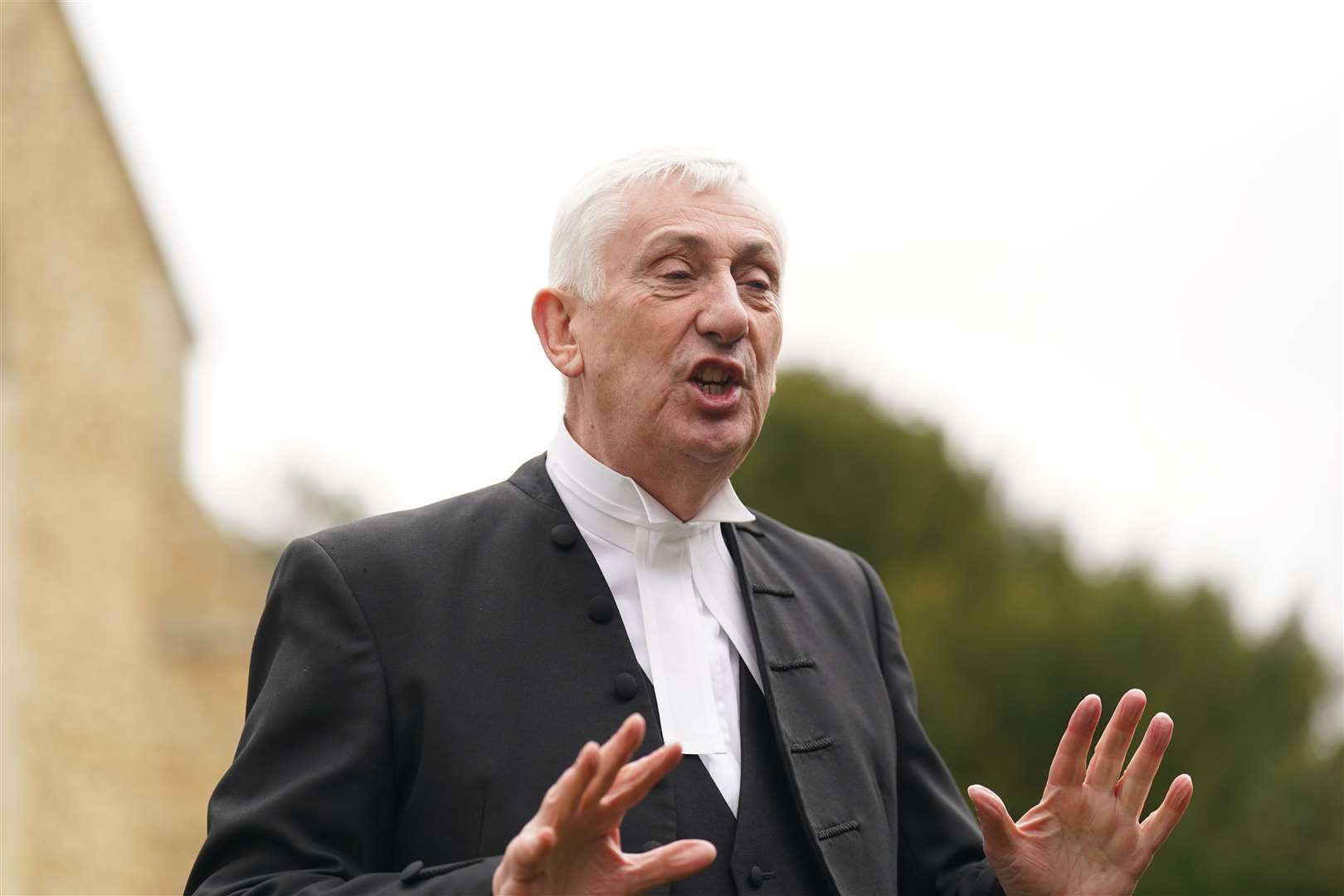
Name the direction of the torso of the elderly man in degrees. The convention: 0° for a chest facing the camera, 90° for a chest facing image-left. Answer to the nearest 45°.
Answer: approximately 315°

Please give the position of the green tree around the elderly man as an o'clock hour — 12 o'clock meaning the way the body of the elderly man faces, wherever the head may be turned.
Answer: The green tree is roughly at 8 o'clock from the elderly man.
